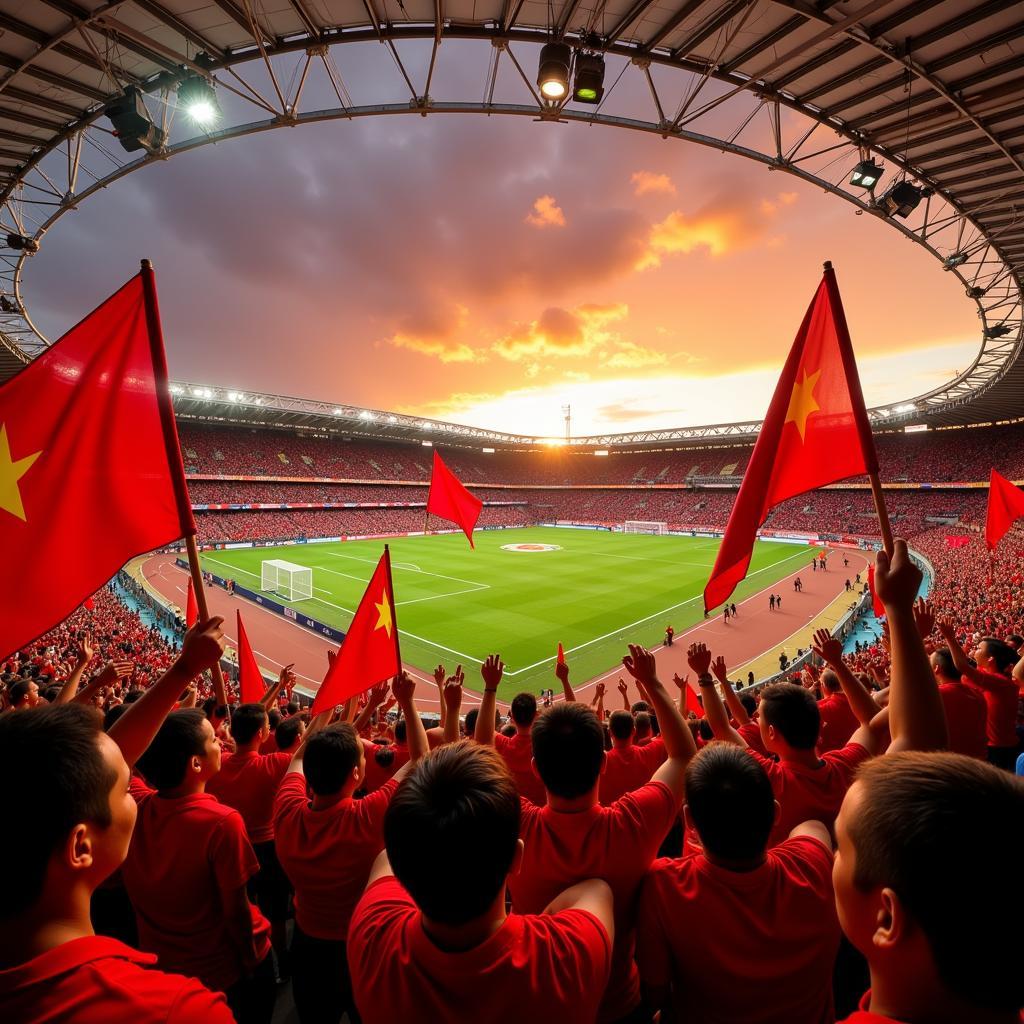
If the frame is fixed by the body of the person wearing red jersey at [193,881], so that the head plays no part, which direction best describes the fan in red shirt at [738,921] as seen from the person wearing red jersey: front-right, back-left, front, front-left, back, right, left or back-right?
right

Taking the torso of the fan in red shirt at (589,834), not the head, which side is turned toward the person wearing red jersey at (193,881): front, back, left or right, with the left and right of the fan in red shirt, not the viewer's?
left

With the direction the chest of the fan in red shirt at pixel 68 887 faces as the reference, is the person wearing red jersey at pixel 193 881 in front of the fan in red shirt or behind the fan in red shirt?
in front

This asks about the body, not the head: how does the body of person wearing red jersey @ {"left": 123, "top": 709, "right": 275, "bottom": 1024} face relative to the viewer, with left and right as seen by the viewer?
facing away from the viewer and to the right of the viewer

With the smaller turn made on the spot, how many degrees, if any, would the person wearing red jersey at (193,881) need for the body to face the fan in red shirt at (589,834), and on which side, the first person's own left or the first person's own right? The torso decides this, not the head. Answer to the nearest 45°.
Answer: approximately 90° to the first person's own right

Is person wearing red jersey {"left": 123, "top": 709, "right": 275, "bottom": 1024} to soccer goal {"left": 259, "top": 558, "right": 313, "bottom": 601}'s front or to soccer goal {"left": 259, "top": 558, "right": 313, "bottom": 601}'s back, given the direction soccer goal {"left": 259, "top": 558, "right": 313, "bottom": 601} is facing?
to the back

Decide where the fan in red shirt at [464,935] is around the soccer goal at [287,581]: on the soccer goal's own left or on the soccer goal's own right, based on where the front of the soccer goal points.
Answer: on the soccer goal's own right

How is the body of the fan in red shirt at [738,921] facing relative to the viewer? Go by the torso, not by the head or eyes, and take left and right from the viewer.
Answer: facing away from the viewer

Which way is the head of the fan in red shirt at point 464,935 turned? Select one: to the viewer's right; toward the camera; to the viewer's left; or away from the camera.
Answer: away from the camera

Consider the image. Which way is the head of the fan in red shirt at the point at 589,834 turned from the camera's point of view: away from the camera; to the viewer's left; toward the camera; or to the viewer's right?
away from the camera

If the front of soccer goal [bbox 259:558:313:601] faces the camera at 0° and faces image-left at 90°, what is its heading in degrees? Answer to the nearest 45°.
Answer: approximately 225°
